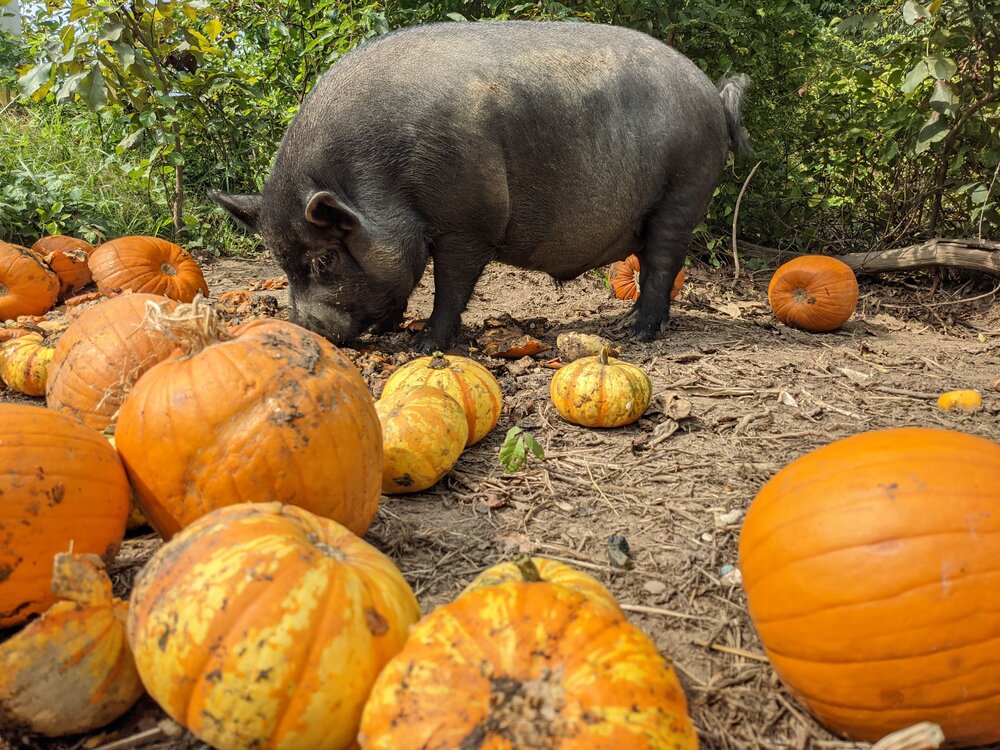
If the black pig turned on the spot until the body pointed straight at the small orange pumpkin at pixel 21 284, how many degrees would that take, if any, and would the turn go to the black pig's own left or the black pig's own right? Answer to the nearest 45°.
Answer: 0° — it already faces it

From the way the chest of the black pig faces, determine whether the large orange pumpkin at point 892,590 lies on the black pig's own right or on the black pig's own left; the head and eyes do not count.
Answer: on the black pig's own left

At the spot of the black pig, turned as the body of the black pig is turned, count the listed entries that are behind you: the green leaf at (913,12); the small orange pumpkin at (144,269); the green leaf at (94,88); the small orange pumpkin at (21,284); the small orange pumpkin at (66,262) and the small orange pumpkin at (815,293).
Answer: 2

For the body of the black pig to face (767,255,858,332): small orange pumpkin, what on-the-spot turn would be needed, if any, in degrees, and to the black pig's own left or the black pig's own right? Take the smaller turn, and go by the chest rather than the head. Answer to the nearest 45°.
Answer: approximately 180°

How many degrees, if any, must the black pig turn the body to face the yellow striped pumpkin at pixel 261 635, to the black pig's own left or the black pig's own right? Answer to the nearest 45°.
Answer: approximately 90° to the black pig's own left

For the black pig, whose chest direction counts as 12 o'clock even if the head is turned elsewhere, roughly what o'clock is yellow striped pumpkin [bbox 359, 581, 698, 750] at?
The yellow striped pumpkin is roughly at 9 o'clock from the black pig.

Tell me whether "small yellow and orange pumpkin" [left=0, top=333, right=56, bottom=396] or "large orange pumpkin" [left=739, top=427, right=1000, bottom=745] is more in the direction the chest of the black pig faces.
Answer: the small yellow and orange pumpkin

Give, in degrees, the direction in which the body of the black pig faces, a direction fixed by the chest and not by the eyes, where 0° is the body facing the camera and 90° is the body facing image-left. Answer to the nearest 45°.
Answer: approximately 90°
